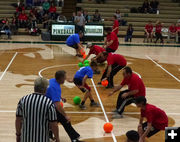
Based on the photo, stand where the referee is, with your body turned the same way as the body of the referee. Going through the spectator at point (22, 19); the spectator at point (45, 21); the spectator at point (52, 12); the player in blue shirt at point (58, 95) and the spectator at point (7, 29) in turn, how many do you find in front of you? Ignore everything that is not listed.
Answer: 5

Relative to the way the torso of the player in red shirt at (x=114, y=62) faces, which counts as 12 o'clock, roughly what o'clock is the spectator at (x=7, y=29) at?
The spectator is roughly at 2 o'clock from the player in red shirt.

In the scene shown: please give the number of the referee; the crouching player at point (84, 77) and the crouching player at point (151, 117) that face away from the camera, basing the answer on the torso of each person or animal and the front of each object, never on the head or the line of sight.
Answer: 1

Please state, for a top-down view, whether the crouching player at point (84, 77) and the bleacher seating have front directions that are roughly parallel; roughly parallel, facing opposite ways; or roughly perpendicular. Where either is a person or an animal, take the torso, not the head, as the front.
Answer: roughly perpendicular

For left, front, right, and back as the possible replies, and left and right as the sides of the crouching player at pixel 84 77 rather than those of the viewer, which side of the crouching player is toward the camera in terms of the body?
right

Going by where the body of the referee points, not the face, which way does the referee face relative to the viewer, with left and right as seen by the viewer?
facing away from the viewer

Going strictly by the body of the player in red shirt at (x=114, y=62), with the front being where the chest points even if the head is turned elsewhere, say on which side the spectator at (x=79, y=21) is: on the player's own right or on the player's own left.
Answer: on the player's own right

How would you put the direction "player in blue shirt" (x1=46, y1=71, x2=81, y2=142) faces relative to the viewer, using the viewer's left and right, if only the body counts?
facing to the right of the viewer

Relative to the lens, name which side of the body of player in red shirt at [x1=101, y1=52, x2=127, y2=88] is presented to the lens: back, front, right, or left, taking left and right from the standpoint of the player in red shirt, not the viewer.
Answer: left

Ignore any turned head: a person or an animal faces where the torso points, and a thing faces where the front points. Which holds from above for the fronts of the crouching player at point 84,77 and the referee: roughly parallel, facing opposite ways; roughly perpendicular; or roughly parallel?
roughly perpendicular

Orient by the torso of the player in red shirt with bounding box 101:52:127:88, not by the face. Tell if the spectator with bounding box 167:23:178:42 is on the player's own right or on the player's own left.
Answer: on the player's own right

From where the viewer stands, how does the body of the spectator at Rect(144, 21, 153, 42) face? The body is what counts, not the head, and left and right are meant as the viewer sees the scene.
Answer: facing the viewer

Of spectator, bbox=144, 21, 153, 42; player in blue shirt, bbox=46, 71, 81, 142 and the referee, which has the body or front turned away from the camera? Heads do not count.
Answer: the referee

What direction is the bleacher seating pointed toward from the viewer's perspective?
toward the camera

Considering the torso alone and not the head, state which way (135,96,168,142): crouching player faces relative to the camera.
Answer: to the viewer's left

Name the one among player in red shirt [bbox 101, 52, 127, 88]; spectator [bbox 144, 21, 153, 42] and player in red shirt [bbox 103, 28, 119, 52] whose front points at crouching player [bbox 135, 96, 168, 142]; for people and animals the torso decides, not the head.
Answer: the spectator

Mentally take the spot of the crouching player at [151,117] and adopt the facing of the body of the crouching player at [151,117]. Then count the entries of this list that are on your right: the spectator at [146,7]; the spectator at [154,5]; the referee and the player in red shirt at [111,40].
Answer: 3

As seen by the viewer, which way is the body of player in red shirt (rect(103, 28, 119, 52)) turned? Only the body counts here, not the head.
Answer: to the viewer's left

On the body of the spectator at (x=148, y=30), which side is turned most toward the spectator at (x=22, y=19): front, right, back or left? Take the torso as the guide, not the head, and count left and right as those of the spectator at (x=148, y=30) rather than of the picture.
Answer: right
